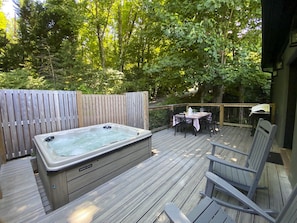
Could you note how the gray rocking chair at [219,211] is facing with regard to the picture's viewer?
facing away from the viewer and to the left of the viewer

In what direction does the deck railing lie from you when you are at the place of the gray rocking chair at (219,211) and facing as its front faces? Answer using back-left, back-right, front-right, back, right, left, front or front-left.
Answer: front-right

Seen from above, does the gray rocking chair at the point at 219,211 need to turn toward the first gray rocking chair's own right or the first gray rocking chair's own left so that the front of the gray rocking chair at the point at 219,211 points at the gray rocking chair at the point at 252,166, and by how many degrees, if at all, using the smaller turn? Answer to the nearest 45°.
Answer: approximately 45° to the first gray rocking chair's own right

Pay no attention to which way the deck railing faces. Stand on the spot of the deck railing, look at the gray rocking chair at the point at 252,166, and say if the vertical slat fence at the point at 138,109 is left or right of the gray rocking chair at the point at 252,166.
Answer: right

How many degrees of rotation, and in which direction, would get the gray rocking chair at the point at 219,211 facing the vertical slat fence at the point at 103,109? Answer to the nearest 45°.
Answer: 0° — it already faces it

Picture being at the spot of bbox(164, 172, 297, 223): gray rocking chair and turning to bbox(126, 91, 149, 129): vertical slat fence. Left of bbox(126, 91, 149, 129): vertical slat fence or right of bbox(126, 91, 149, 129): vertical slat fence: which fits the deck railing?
right

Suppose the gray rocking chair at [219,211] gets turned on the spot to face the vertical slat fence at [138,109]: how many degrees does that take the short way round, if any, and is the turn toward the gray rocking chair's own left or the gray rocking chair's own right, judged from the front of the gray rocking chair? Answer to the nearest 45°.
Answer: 0° — it already faces it

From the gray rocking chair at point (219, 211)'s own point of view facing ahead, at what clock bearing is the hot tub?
The hot tub is roughly at 11 o'clock from the gray rocking chair.

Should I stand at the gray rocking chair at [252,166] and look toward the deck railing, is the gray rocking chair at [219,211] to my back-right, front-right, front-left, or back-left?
back-left
